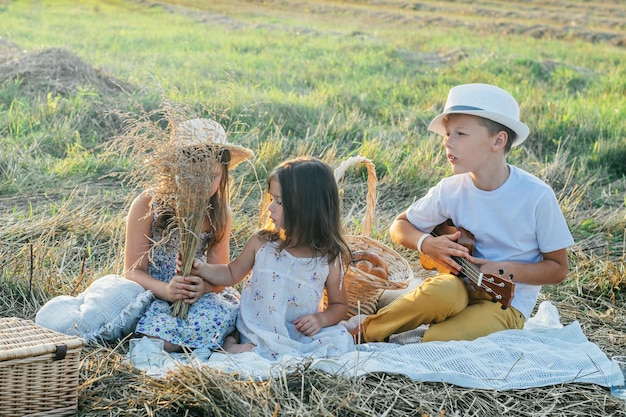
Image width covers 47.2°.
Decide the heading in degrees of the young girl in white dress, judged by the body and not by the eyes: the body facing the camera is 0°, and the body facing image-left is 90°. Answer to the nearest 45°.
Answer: approximately 0°

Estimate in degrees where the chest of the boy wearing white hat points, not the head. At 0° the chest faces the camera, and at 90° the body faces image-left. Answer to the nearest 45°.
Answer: approximately 45°

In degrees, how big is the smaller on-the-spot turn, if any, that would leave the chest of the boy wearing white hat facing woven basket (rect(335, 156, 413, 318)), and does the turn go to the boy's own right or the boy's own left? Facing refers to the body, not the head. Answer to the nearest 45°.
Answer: approximately 45° to the boy's own right

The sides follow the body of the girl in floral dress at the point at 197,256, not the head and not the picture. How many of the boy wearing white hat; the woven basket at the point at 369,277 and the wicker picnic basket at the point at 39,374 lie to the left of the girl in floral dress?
2

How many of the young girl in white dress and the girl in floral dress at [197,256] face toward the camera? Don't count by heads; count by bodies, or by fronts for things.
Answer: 2

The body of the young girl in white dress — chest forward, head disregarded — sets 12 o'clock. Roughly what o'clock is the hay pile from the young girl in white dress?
The hay pile is roughly at 5 o'clock from the young girl in white dress.

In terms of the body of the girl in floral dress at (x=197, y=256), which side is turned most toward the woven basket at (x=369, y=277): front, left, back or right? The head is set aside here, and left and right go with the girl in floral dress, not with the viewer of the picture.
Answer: left

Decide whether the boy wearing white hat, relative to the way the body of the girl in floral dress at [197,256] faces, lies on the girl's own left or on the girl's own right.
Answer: on the girl's own left

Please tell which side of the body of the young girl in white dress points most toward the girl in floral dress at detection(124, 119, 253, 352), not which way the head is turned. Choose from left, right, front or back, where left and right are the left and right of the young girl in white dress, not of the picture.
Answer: right
